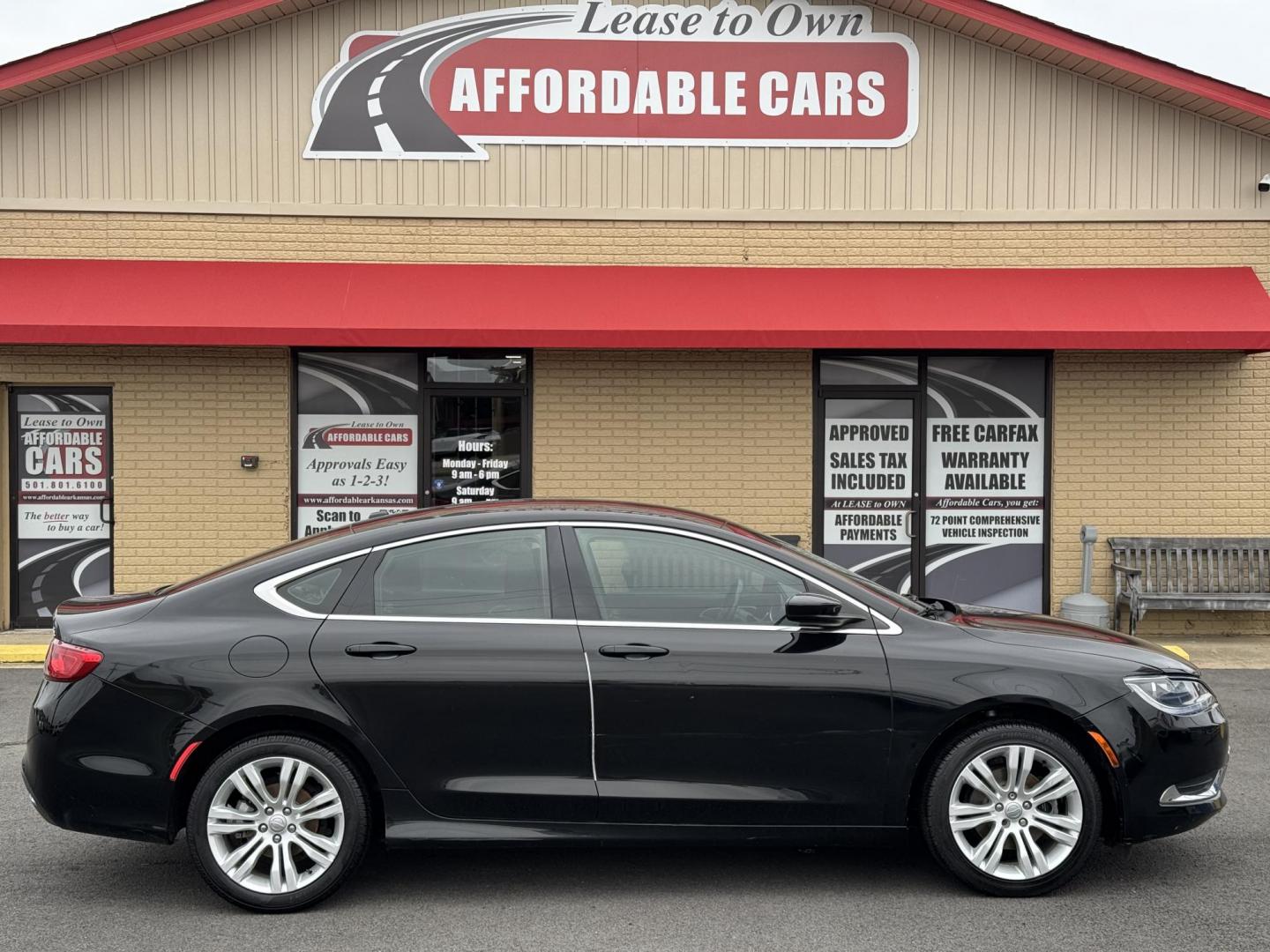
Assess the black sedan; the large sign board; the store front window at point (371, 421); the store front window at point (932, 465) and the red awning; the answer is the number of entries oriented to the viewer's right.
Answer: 1

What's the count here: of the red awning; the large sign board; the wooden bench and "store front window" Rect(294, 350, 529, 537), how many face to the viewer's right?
0

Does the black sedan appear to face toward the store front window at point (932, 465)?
no

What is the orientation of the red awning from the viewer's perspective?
toward the camera

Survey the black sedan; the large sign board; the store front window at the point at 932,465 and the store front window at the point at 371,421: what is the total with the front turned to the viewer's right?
1

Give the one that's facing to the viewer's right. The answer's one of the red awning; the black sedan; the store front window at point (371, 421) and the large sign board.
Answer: the black sedan

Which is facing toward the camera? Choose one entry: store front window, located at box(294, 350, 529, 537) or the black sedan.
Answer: the store front window

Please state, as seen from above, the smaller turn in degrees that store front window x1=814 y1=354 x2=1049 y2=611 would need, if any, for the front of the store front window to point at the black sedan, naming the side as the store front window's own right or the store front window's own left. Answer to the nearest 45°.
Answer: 0° — it already faces it

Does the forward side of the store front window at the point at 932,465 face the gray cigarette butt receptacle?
no

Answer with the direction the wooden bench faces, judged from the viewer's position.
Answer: facing the viewer

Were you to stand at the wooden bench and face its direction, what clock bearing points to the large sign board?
The large sign board is roughly at 2 o'clock from the wooden bench.

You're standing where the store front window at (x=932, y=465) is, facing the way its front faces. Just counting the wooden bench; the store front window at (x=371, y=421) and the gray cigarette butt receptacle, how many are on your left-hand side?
2

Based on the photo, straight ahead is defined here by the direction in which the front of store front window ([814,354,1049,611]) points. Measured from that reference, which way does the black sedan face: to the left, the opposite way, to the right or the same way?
to the left

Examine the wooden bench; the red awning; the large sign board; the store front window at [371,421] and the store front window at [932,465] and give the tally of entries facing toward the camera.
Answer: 5

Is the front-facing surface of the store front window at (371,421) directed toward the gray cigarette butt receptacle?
no

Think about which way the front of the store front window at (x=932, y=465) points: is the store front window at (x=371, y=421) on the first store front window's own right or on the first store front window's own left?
on the first store front window's own right

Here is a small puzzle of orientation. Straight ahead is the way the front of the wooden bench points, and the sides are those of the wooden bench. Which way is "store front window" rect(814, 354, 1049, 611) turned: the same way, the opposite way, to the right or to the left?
the same way

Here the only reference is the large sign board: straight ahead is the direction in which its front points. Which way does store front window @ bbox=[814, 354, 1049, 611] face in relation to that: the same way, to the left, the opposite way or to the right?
the same way
